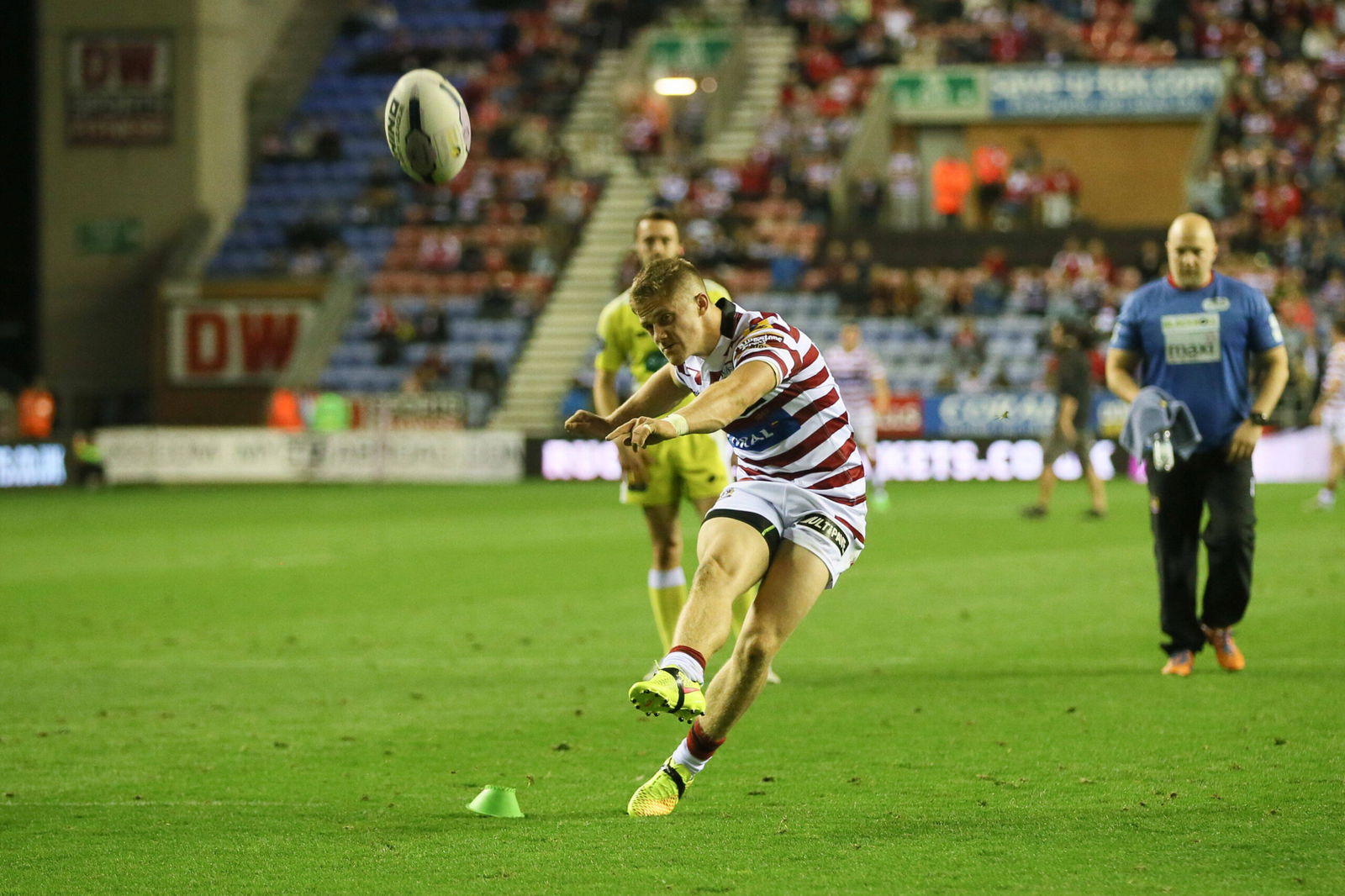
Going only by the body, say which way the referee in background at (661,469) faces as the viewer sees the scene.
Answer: toward the camera

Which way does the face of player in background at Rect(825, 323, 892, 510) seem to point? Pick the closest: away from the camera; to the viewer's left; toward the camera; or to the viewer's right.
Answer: toward the camera

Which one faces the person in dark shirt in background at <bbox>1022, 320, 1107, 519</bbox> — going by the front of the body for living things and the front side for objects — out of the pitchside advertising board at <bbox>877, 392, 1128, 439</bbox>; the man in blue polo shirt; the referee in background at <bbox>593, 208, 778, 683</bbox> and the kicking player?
the pitchside advertising board

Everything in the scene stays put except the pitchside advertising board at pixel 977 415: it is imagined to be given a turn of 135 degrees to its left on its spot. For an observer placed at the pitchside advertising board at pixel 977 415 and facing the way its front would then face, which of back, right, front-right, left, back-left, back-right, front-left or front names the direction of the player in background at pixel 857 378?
back-right

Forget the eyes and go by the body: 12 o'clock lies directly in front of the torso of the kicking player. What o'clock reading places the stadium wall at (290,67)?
The stadium wall is roughly at 4 o'clock from the kicking player.

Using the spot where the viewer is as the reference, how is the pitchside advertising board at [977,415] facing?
facing the viewer

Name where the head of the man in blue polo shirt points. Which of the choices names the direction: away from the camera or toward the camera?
toward the camera

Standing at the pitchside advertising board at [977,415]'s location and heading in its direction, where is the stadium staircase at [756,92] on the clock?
The stadium staircase is roughly at 5 o'clock from the pitchside advertising board.

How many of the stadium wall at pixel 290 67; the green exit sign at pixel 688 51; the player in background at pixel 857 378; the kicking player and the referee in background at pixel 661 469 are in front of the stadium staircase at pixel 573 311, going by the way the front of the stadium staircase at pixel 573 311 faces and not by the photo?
3

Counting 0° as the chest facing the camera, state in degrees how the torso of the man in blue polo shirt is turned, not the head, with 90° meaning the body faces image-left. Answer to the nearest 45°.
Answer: approximately 0°

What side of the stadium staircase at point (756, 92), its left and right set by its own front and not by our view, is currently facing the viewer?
front

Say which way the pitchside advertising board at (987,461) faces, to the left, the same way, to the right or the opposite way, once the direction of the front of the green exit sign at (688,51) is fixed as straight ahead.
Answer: the same way

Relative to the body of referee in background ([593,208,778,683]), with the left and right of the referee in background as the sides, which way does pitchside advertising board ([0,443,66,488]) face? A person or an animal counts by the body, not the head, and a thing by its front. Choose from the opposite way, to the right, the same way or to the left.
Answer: the same way

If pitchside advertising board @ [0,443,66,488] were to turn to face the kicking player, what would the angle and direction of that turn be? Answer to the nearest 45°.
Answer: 0° — it already faces them

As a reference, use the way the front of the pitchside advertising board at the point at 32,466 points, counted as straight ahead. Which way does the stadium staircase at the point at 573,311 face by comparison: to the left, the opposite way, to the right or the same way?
the same way

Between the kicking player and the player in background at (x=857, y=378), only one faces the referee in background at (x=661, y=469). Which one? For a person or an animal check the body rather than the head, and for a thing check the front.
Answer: the player in background at (x=857, y=378)

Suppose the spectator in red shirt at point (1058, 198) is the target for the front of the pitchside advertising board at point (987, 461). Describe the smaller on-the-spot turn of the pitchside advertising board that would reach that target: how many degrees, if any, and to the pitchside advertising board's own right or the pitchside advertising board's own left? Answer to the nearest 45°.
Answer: approximately 180°

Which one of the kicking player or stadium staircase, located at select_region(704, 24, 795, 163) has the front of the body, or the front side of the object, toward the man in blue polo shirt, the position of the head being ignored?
the stadium staircase

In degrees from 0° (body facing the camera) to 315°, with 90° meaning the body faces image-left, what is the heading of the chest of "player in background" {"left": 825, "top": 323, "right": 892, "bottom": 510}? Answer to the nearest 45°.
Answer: approximately 0°

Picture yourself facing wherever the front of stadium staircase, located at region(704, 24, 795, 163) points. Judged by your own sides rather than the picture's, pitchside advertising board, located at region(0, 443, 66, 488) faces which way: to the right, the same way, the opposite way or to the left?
the same way
